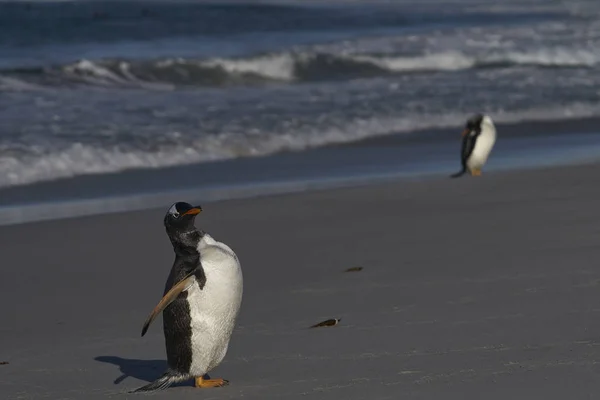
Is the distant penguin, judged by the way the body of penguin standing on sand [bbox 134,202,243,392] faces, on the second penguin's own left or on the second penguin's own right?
on the second penguin's own left

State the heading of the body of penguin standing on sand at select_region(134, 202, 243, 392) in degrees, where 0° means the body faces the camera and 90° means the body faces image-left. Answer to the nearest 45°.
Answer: approximately 270°

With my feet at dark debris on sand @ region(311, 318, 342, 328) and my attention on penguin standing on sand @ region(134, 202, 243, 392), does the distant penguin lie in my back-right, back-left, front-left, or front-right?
back-right

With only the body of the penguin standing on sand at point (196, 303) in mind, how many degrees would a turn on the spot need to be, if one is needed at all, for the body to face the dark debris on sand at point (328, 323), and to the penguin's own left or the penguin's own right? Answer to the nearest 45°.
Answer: approximately 45° to the penguin's own left
